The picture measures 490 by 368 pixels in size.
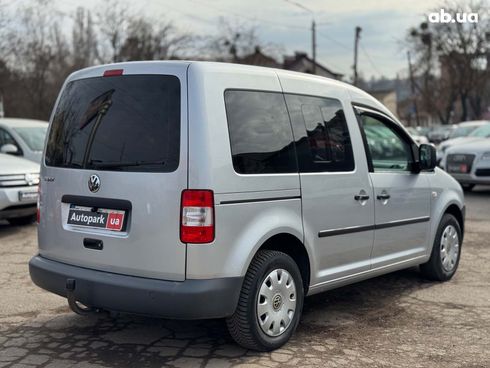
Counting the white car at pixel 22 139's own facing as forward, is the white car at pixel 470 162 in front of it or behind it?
in front

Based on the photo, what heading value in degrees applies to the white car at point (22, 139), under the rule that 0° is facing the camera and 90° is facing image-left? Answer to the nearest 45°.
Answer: approximately 315°

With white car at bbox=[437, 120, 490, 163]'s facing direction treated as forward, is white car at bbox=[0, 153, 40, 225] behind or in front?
in front

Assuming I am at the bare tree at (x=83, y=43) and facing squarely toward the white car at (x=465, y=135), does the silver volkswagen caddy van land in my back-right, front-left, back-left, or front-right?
front-right

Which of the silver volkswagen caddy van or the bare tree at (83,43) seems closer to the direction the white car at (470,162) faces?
the silver volkswagen caddy van

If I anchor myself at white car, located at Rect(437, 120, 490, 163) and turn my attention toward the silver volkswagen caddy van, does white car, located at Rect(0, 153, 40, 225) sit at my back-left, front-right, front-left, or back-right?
front-right

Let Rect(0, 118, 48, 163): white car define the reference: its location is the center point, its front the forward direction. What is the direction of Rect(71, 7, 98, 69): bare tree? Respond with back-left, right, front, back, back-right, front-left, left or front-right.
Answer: back-left

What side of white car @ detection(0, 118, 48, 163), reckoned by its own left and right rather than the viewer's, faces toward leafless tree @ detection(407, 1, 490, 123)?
left

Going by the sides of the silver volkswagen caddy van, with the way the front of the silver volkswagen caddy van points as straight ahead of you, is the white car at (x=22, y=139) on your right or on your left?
on your left

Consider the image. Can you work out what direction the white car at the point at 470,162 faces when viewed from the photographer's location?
facing the viewer and to the left of the viewer

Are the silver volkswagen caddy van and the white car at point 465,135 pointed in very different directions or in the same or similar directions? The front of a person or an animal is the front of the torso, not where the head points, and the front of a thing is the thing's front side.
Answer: very different directions

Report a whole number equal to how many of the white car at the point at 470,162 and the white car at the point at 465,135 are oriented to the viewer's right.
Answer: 0

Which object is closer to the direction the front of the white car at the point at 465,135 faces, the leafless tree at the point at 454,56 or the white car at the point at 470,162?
the white car

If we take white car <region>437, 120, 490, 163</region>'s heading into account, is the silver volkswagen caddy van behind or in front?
in front

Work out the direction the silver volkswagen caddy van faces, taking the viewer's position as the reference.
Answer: facing away from the viewer and to the right of the viewer

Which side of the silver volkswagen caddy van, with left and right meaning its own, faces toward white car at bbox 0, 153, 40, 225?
left

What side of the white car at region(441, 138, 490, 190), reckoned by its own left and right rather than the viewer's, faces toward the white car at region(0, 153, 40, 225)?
front
